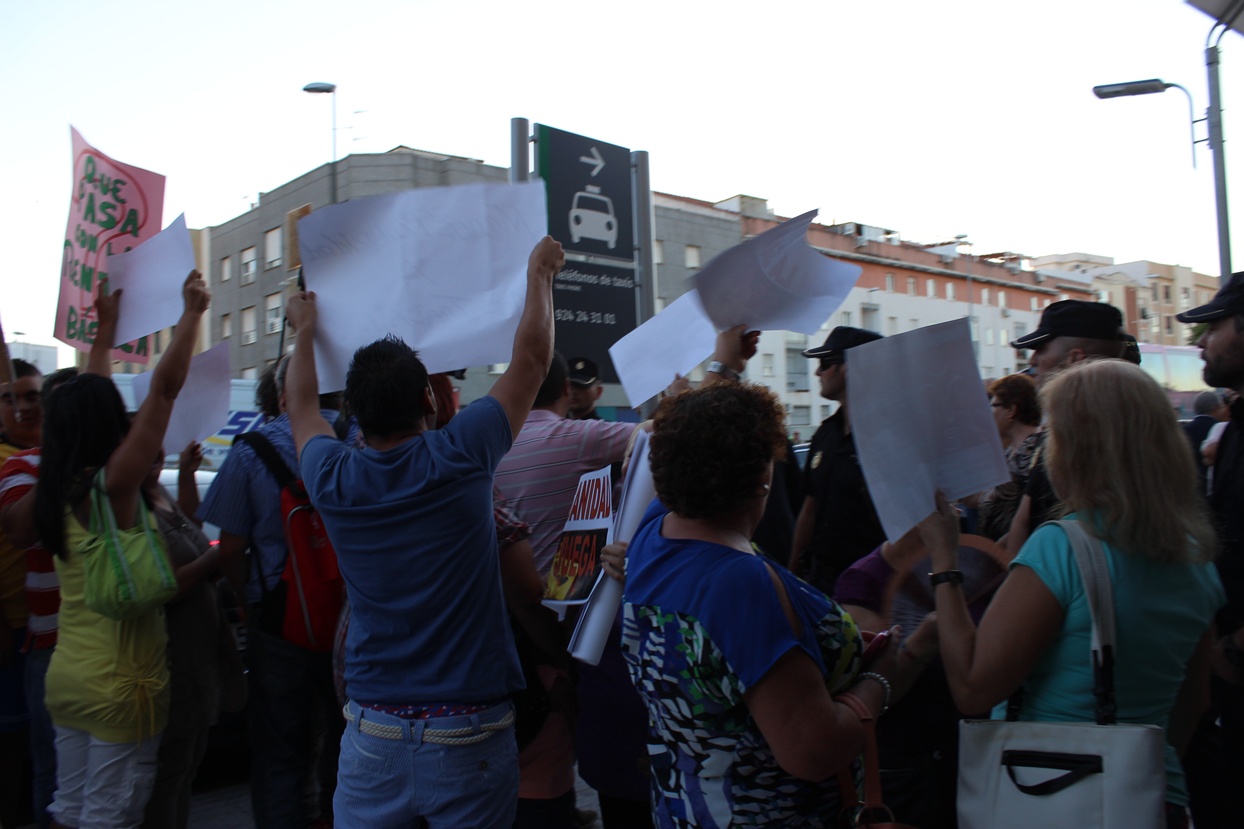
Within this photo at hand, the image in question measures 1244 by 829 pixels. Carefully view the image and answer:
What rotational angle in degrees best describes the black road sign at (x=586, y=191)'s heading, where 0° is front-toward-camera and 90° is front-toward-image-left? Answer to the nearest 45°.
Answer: approximately 315°

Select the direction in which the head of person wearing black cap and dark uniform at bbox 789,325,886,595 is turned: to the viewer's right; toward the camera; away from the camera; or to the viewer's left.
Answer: to the viewer's left

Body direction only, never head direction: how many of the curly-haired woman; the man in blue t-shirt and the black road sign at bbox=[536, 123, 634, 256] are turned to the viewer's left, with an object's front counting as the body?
0

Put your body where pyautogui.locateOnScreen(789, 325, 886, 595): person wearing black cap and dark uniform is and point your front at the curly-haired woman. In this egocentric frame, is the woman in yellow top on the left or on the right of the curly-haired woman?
right

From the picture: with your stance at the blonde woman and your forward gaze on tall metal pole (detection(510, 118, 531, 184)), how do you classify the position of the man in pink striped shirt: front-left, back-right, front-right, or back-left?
front-left

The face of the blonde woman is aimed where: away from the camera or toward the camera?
away from the camera

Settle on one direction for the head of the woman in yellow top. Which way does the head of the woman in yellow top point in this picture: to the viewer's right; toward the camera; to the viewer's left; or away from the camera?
away from the camera

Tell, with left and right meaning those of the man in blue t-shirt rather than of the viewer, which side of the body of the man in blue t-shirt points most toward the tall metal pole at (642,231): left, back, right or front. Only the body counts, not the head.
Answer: front

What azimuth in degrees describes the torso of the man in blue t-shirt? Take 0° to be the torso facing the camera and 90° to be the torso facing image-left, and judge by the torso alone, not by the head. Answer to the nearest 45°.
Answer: approximately 180°

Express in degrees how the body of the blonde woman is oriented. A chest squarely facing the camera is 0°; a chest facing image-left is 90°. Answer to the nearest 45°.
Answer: approximately 135°

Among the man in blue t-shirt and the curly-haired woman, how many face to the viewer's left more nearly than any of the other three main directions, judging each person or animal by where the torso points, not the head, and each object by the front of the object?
0
